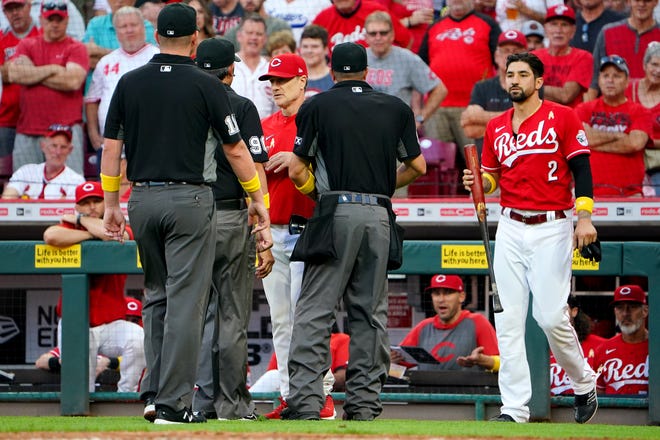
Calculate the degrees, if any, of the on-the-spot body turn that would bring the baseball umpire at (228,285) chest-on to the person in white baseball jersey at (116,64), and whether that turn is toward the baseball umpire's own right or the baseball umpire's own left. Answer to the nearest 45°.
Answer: approximately 45° to the baseball umpire's own left

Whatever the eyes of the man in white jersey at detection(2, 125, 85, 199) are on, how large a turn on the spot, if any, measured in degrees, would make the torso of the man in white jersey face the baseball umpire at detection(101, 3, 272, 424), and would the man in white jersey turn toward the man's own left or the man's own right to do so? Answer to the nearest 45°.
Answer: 0° — they already face them

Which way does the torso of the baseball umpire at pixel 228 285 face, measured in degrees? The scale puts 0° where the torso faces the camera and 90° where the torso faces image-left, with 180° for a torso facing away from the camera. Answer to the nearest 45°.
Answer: approximately 225°

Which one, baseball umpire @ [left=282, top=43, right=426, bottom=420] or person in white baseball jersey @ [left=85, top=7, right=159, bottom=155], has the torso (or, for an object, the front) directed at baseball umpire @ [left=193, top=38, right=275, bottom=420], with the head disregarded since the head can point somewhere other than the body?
the person in white baseball jersey

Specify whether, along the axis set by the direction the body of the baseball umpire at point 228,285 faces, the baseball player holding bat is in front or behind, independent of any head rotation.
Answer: in front

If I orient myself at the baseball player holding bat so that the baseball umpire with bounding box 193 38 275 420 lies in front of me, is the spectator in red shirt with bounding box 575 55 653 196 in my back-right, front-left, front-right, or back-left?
back-right

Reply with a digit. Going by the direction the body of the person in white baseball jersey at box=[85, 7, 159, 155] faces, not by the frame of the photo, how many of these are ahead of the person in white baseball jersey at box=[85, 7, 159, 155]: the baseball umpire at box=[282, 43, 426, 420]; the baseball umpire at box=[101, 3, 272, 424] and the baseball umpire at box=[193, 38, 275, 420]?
3

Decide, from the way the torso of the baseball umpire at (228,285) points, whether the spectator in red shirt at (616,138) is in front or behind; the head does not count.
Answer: in front

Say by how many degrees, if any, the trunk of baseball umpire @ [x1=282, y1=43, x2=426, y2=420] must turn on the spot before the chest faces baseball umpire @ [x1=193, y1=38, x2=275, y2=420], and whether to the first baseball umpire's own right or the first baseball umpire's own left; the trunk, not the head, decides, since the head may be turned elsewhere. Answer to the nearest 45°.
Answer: approximately 90° to the first baseball umpire's own left

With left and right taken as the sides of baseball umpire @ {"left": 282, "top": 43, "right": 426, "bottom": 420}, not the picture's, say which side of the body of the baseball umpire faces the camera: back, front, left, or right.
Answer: back
